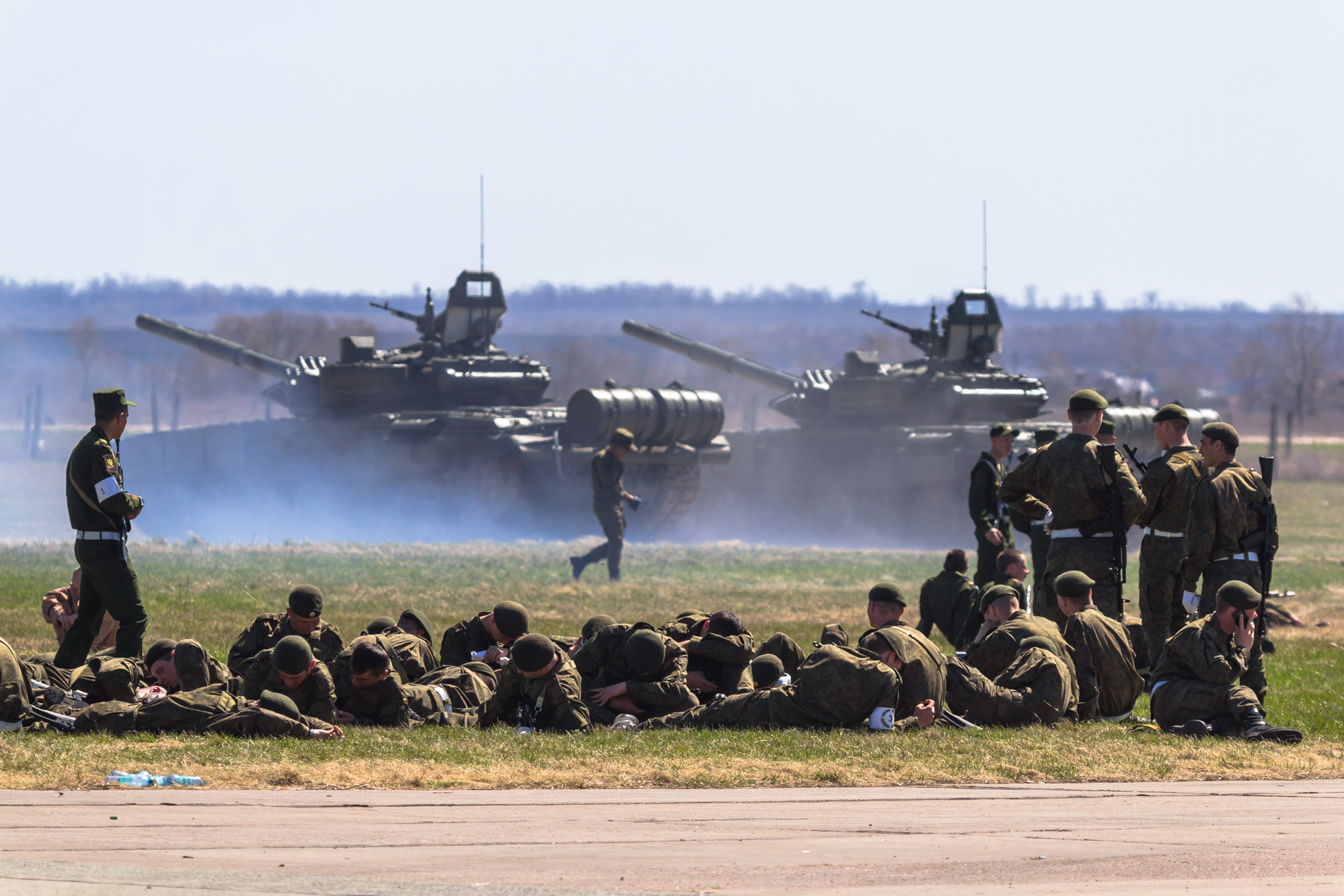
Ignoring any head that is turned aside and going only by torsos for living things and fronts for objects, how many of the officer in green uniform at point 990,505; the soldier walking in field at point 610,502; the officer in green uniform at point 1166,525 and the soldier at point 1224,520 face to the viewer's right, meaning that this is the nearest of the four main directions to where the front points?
2

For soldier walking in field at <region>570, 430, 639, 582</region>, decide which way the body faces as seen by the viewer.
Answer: to the viewer's right

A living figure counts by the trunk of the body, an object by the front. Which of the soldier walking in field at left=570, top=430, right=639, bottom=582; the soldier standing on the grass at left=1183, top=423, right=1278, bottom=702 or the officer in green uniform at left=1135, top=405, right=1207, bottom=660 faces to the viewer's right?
the soldier walking in field at left=570, top=430, right=639, bottom=582

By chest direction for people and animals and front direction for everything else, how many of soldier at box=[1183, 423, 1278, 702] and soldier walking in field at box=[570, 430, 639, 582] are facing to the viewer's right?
1

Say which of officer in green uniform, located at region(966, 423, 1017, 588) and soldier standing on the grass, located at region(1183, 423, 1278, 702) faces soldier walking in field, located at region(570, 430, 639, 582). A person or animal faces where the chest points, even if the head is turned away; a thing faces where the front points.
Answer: soldier standing on the grass, located at region(1183, 423, 1278, 702)

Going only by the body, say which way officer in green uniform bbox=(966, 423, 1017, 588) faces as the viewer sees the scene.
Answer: to the viewer's right

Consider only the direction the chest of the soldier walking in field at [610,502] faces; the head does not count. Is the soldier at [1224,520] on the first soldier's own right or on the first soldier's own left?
on the first soldier's own right
